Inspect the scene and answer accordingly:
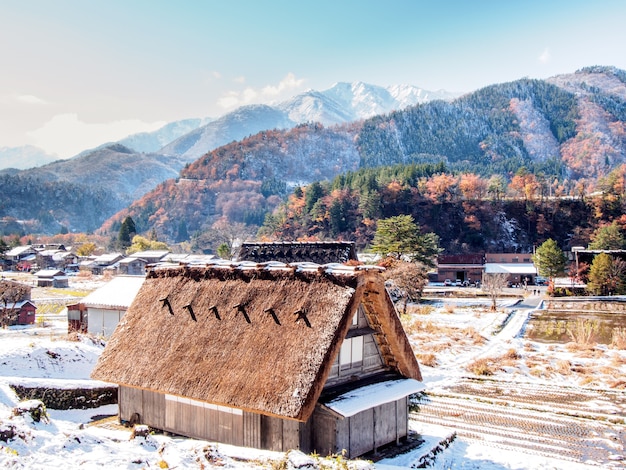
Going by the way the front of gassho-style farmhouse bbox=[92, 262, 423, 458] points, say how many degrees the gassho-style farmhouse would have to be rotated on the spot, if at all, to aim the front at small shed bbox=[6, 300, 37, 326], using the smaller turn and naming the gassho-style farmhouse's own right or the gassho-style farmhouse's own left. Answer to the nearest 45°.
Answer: approximately 180°

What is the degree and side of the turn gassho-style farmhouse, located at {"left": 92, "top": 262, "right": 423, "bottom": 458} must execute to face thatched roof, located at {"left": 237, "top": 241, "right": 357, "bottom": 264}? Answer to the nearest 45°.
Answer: approximately 135° to its left

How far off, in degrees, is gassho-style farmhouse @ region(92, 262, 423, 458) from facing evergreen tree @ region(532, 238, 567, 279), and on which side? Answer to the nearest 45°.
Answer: approximately 90° to its left

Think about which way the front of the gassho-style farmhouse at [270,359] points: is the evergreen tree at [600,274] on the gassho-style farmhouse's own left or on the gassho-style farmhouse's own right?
on the gassho-style farmhouse's own left

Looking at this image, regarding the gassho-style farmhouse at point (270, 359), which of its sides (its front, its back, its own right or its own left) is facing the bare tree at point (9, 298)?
back

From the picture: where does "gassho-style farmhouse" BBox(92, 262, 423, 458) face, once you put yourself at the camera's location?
facing the viewer and to the right of the viewer

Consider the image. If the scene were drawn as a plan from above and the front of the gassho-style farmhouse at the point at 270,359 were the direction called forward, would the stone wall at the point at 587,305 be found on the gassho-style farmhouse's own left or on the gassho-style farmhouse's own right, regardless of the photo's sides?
on the gassho-style farmhouse's own left

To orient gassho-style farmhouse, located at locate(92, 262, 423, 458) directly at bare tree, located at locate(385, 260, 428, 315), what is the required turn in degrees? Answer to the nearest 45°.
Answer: approximately 135° to its left

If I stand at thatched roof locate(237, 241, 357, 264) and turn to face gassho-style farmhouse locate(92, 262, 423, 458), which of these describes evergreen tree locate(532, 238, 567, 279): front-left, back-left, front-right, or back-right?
back-left
